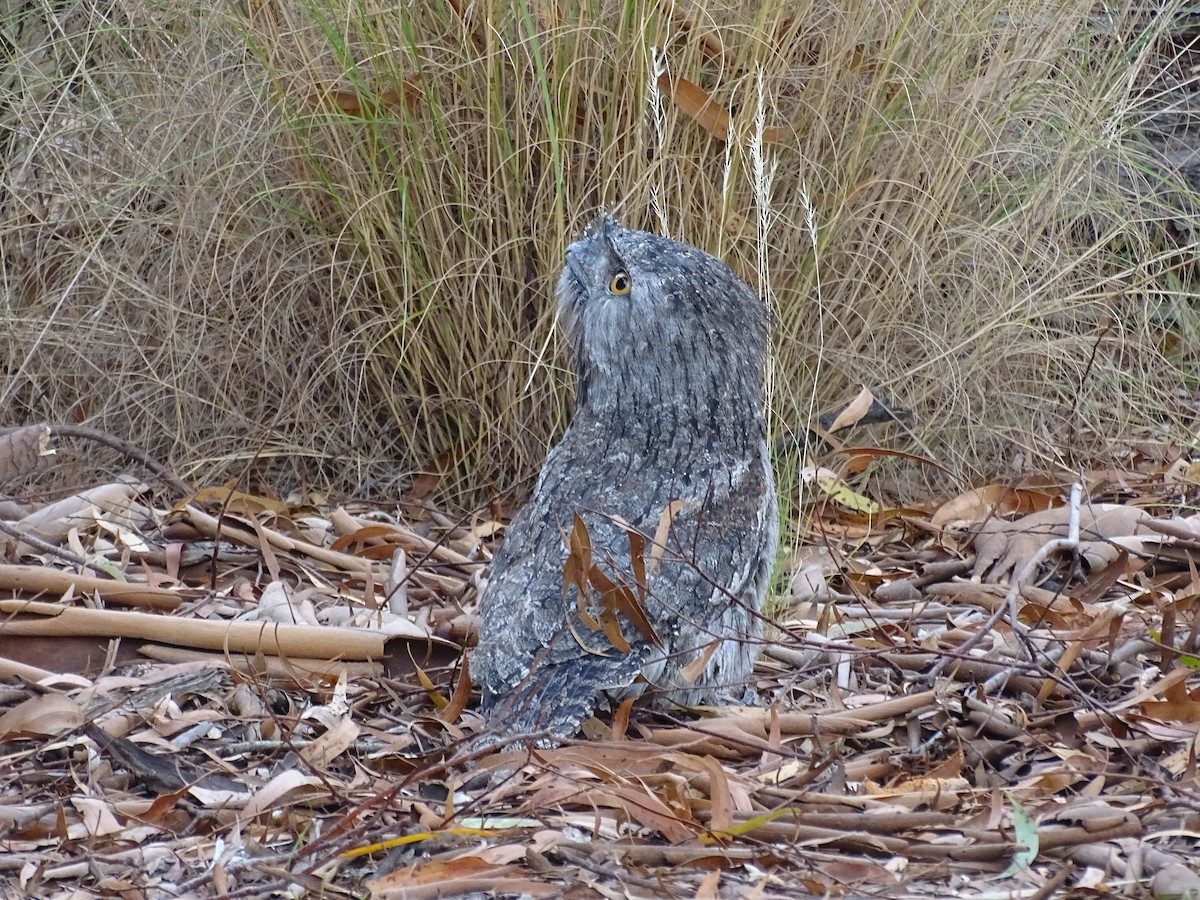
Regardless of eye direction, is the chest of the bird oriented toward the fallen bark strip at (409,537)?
no

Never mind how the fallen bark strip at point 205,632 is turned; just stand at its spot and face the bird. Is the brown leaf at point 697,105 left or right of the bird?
left

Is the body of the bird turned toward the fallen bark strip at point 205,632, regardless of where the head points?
no

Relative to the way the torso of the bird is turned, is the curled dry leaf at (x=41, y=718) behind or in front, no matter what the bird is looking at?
behind
